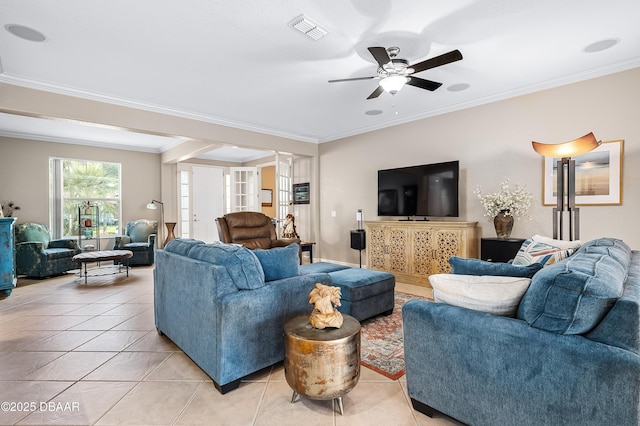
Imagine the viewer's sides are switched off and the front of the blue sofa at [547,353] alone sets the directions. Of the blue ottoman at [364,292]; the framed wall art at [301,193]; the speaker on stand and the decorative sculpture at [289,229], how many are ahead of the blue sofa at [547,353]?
4

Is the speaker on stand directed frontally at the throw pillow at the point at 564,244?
no

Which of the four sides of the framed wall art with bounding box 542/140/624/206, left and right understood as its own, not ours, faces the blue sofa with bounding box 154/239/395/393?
front

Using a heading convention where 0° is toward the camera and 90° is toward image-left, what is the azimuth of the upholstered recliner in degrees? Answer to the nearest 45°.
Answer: approximately 315°

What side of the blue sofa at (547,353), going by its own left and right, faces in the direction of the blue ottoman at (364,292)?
front

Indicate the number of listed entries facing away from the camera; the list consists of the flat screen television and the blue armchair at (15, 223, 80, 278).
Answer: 0

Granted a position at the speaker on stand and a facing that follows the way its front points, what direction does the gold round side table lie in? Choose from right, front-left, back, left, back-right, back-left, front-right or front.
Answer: front-left

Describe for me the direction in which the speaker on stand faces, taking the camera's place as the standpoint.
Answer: facing the viewer and to the left of the viewer

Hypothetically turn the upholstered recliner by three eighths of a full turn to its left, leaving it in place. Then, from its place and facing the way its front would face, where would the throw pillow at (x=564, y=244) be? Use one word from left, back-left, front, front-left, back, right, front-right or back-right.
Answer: back-right

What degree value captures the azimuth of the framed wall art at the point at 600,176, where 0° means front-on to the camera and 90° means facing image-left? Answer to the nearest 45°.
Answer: approximately 45°

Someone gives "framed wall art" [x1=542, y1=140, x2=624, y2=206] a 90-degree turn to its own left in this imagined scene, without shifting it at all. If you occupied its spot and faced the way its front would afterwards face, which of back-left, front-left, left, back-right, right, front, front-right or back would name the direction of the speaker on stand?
back-right

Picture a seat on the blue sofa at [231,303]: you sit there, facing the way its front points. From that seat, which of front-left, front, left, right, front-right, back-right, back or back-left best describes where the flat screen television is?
front

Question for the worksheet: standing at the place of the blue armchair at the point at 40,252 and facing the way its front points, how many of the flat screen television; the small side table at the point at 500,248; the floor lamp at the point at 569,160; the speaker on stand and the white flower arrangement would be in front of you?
5

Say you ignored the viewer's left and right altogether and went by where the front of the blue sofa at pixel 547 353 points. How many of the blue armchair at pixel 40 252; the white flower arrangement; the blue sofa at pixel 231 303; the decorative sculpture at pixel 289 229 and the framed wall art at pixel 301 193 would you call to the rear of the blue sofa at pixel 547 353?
0

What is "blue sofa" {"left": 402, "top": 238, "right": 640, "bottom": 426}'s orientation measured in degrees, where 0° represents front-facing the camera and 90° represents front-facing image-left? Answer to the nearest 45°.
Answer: approximately 135°

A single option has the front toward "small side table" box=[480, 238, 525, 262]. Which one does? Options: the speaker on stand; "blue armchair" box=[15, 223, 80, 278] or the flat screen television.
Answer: the blue armchair

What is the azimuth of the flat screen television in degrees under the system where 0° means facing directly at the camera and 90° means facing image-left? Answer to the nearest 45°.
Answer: approximately 45°

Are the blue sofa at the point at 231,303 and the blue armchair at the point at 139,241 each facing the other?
no

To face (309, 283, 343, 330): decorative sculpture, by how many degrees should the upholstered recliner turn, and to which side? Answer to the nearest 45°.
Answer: approximately 45° to its right

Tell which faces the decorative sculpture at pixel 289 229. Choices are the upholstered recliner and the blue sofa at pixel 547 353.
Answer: the blue sofa

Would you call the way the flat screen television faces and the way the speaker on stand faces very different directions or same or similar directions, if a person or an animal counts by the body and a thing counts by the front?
same or similar directions

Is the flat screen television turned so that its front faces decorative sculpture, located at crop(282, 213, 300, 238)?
no
